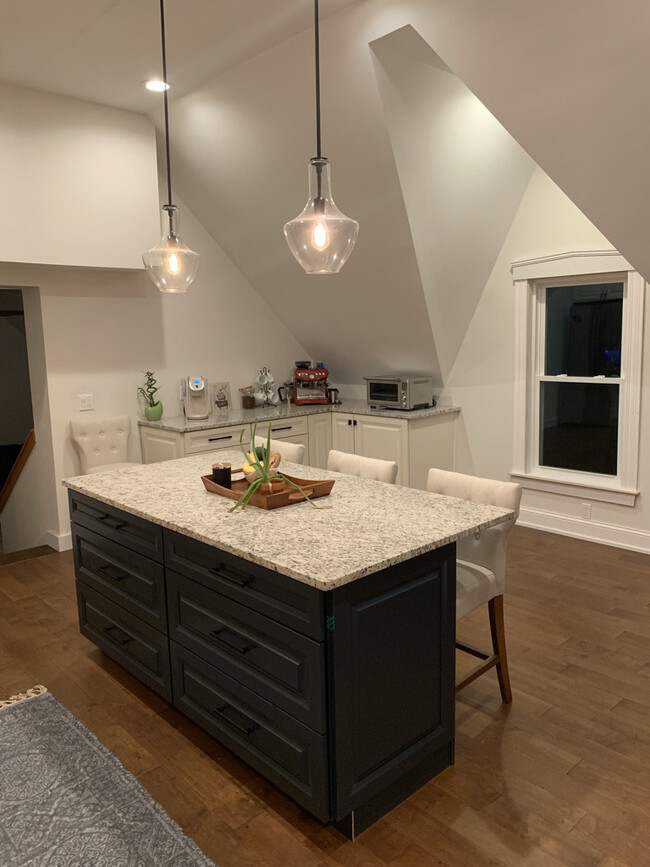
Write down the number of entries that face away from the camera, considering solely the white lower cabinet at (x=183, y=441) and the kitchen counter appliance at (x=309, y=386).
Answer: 0

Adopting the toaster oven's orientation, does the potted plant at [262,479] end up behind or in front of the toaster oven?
in front

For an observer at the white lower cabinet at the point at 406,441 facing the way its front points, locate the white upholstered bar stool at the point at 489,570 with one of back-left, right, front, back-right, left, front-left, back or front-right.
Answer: front-left

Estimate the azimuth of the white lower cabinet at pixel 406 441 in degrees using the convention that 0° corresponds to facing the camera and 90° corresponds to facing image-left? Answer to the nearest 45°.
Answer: approximately 45°

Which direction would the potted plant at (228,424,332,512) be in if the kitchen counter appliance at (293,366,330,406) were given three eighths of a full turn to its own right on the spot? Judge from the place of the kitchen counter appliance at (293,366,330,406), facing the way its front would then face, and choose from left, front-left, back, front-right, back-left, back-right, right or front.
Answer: back-left

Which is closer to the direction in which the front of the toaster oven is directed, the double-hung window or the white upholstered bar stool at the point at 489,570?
the white upholstered bar stool

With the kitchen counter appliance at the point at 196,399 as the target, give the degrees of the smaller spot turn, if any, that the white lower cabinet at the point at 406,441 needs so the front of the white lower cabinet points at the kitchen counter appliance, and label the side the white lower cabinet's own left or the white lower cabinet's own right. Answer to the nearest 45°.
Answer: approximately 45° to the white lower cabinet's own right

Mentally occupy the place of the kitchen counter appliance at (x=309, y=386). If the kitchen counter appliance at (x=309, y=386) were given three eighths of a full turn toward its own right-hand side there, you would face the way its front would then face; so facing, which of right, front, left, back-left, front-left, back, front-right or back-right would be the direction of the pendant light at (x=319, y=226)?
back-left

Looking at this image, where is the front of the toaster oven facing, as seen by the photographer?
facing the viewer and to the left of the viewer

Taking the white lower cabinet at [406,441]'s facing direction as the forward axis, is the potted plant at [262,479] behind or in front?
in front

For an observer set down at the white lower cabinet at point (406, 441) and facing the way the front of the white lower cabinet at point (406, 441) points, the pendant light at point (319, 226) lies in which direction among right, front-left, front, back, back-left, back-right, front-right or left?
front-left

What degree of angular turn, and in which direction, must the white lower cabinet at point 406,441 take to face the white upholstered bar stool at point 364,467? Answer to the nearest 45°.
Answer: approximately 45° to its left

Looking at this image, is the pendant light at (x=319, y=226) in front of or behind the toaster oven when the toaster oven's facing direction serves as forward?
in front

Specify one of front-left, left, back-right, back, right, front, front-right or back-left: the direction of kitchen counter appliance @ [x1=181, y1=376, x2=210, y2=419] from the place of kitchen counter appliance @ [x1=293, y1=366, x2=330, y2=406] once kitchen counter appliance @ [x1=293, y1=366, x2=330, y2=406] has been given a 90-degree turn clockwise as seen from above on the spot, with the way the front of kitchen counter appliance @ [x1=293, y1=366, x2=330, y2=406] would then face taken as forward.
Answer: front-left

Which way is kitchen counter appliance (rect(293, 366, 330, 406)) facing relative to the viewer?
toward the camera

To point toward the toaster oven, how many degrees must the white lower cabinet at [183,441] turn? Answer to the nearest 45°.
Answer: approximately 45° to its left

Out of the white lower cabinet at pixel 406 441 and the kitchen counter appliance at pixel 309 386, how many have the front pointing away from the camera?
0

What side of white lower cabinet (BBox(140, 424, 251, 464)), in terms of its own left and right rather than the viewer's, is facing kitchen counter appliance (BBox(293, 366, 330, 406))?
left

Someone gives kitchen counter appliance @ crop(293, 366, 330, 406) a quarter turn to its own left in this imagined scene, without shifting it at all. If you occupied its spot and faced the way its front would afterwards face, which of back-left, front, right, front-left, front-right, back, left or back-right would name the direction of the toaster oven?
front-right
